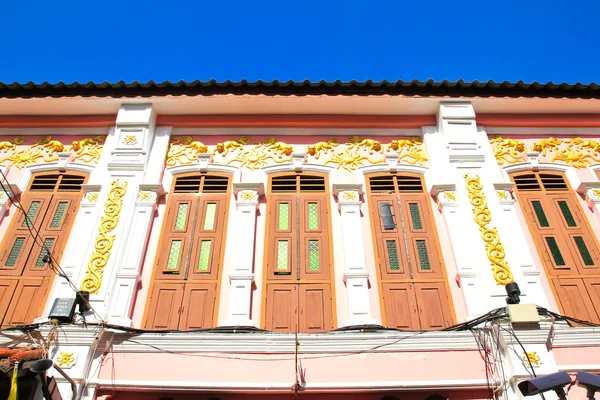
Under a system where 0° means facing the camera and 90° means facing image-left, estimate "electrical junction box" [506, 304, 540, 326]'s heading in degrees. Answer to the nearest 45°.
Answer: approximately 0°

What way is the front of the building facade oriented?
toward the camera
